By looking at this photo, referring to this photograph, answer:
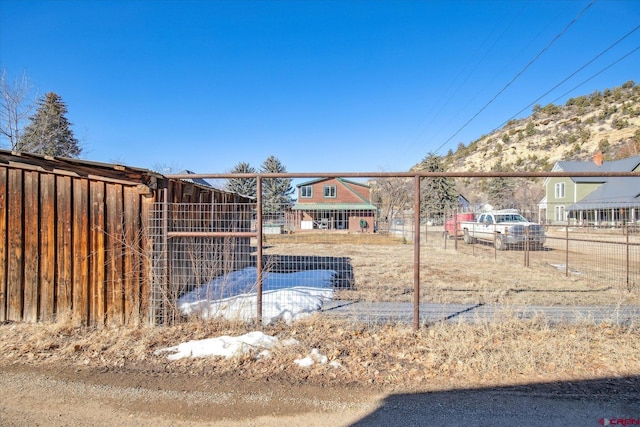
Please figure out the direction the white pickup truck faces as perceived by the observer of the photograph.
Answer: facing the viewer and to the right of the viewer

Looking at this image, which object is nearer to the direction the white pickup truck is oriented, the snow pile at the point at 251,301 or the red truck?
the snow pile

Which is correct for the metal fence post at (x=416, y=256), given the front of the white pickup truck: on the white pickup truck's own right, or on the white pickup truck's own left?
on the white pickup truck's own right

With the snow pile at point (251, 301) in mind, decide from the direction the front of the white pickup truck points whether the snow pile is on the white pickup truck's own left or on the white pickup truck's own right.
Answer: on the white pickup truck's own right

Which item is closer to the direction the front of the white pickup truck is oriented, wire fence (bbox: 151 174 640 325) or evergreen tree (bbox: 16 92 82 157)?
the wire fence

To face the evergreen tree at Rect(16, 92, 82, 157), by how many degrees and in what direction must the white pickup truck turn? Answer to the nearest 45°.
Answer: approximately 135° to its right

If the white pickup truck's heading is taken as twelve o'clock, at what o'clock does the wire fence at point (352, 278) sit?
The wire fence is roughly at 2 o'clock from the white pickup truck.

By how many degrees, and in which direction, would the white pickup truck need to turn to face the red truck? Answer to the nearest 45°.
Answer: approximately 180°

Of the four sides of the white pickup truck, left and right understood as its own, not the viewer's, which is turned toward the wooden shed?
right

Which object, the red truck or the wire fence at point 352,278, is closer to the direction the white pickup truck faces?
the wire fence
